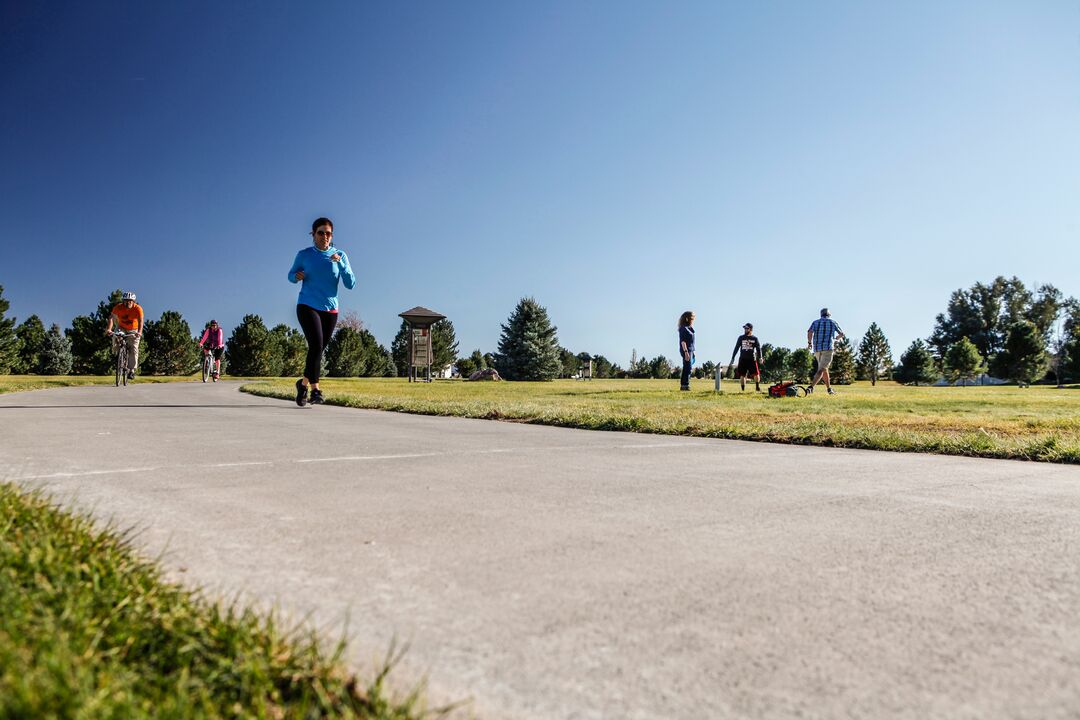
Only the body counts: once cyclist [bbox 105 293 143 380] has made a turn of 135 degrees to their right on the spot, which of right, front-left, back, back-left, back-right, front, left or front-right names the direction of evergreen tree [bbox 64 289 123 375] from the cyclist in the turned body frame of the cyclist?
front-right

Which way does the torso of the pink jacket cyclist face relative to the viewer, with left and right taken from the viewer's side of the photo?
facing the viewer

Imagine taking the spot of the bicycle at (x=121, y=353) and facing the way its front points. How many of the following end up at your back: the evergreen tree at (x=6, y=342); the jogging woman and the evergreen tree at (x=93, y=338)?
2

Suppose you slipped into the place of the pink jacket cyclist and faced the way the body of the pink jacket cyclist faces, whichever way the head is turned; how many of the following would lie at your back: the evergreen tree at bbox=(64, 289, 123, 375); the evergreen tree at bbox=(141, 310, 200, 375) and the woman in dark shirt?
2

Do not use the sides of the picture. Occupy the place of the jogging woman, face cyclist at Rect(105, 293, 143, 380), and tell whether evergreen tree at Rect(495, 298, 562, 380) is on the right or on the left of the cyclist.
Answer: right

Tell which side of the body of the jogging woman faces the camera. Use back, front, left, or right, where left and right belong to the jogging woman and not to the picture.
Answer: front

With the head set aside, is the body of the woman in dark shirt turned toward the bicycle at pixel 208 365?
no

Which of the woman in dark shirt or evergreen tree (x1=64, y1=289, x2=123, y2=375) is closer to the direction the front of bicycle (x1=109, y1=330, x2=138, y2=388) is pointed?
the woman in dark shirt

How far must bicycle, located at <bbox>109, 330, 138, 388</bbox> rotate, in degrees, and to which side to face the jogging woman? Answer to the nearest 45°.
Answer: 0° — it already faces them

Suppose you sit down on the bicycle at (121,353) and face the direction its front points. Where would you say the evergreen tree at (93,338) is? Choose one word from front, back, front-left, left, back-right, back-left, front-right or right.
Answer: back

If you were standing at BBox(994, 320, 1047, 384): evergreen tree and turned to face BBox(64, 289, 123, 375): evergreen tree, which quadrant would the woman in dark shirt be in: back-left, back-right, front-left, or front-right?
front-left

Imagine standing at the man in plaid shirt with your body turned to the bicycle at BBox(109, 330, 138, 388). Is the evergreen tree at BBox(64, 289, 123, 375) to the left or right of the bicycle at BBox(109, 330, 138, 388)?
right

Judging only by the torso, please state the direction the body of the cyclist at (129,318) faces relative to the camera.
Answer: toward the camera

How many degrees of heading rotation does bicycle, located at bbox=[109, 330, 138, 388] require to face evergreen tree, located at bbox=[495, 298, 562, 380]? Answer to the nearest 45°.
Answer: approximately 135° to its left

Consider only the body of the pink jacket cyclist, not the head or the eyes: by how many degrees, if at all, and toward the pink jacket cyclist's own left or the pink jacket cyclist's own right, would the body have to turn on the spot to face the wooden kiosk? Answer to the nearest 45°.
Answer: approximately 135° to the pink jacket cyclist's own left
